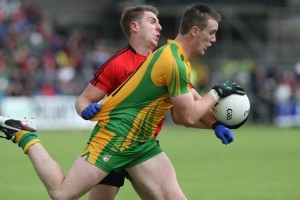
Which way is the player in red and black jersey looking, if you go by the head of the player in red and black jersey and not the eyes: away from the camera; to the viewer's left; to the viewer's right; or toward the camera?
to the viewer's right

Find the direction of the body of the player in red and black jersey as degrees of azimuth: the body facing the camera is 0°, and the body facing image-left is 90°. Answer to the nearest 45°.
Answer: approximately 315°

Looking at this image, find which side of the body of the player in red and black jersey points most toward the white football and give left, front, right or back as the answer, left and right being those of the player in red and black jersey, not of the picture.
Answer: front
